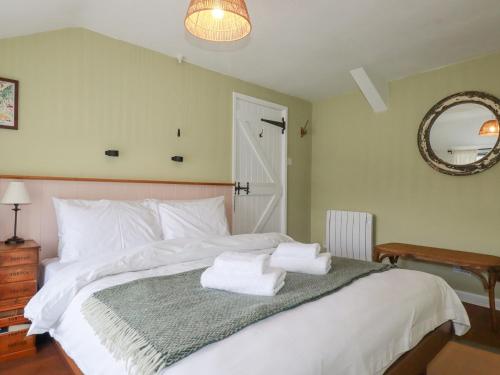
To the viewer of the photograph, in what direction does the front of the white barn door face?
facing the viewer and to the right of the viewer

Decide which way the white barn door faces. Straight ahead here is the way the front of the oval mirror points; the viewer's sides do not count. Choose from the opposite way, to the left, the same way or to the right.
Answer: to the left

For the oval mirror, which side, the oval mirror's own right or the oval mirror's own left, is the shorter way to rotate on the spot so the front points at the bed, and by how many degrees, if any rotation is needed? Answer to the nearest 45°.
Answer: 0° — it already faces it

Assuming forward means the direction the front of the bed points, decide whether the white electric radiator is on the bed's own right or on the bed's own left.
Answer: on the bed's own left

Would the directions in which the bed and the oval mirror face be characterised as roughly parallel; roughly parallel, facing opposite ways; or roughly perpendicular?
roughly perpendicular

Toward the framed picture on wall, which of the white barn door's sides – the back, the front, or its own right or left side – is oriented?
right

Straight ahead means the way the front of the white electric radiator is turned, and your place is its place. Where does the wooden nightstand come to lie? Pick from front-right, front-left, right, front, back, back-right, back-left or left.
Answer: front

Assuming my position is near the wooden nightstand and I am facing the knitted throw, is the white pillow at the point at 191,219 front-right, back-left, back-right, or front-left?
front-left

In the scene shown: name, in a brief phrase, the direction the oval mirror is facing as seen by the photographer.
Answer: facing the viewer

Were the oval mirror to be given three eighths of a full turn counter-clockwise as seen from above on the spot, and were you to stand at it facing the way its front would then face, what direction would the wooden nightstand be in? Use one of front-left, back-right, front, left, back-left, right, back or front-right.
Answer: back

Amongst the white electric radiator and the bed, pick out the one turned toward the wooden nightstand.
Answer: the white electric radiator

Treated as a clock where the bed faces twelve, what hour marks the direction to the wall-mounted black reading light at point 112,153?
The wall-mounted black reading light is roughly at 6 o'clock from the bed.

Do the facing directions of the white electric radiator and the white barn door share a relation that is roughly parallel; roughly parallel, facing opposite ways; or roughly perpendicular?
roughly perpendicular

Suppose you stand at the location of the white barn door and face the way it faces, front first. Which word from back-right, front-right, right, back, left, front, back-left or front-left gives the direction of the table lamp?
right

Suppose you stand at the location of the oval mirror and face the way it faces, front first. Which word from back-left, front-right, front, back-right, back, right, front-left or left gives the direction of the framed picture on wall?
front-right

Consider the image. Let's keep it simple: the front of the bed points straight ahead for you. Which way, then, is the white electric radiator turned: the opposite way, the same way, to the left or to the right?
to the right

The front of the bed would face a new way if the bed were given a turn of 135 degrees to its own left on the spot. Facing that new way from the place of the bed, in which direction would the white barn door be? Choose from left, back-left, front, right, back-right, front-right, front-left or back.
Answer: front

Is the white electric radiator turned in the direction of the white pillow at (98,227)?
yes

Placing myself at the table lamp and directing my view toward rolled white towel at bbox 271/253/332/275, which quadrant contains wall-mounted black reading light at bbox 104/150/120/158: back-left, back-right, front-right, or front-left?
front-left

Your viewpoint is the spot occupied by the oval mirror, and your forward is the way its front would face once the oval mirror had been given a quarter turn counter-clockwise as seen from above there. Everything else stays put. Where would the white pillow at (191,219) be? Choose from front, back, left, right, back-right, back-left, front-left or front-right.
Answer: back-right
